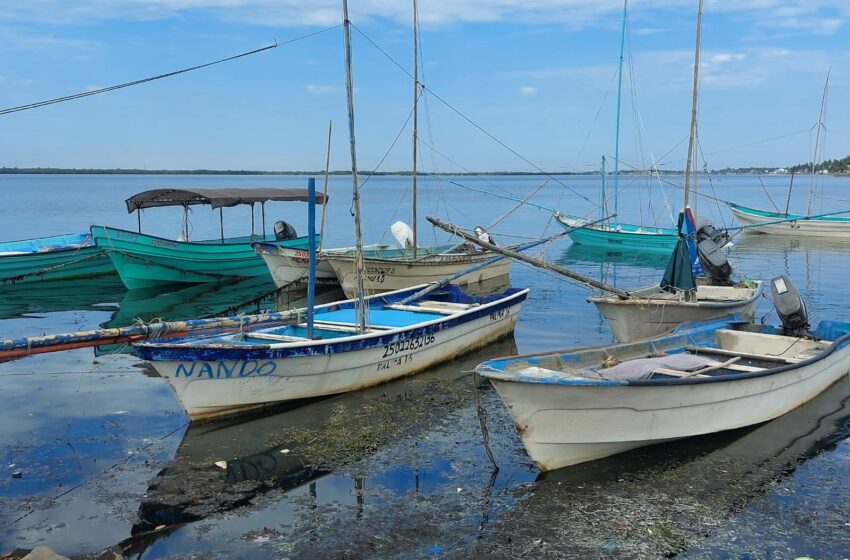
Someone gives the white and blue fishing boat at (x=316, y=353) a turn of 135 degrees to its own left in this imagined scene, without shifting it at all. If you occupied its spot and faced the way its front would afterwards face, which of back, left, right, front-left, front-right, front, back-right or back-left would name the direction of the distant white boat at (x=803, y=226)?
front-left

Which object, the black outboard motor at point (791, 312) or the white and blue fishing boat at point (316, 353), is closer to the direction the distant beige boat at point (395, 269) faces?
the white and blue fishing boat

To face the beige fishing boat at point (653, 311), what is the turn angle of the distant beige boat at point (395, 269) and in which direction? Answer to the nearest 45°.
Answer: approximately 90° to its left

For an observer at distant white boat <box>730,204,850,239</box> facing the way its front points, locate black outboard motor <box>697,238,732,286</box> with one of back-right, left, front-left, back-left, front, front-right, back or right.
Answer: left

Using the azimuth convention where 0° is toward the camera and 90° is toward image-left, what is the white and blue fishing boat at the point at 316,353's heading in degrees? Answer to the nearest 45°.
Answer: approximately 45°

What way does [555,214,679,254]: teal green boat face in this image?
to the viewer's left

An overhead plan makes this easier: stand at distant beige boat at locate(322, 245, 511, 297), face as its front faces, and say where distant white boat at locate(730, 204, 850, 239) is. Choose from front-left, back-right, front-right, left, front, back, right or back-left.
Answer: back

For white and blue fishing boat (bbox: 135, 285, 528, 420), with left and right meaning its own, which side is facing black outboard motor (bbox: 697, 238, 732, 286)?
back

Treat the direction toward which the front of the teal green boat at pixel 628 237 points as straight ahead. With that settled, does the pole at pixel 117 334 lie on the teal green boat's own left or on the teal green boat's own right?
on the teal green boat's own left

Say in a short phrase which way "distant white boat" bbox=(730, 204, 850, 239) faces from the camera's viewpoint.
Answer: facing to the left of the viewer

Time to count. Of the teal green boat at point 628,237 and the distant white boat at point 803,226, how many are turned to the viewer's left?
2

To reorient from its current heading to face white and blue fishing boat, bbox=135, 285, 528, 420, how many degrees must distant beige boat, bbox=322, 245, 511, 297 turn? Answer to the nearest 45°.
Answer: approximately 45° to its left

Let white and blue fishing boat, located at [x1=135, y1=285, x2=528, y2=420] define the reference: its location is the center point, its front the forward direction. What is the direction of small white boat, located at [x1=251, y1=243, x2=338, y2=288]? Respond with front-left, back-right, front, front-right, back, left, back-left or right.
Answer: back-right

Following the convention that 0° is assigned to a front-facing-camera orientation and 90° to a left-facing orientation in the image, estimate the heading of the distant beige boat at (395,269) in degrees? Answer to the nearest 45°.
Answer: approximately 45°

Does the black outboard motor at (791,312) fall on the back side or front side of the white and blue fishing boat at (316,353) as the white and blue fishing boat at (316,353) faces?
on the back side
